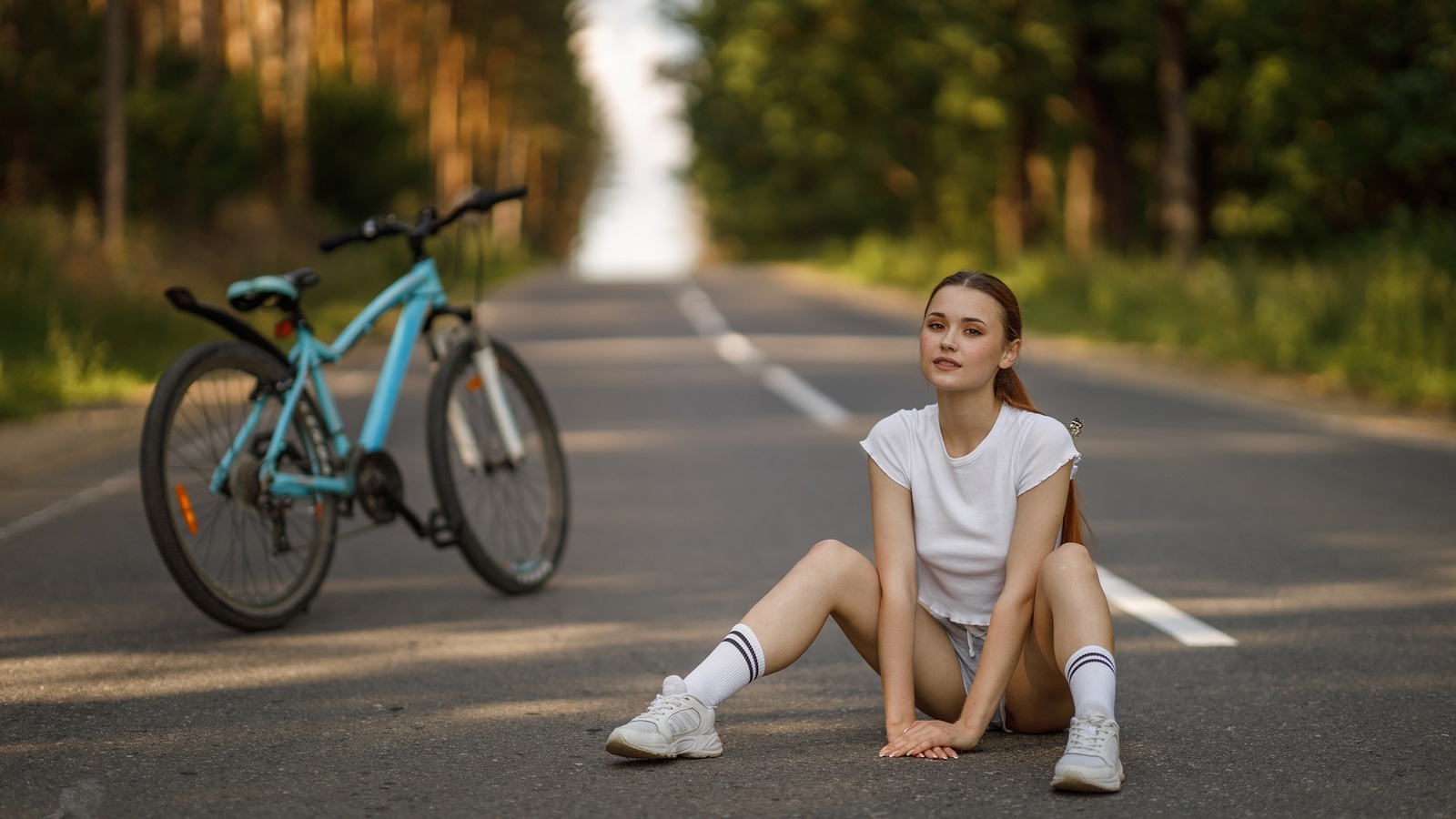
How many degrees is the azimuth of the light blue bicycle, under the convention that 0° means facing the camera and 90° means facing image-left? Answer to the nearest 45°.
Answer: approximately 225°

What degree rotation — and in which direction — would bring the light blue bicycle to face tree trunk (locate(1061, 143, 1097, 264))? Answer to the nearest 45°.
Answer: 0° — it already faces it

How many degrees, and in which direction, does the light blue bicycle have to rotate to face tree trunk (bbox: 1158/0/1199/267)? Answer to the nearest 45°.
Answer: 0° — it already faces it

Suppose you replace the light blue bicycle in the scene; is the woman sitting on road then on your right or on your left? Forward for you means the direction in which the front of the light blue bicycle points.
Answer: on your right

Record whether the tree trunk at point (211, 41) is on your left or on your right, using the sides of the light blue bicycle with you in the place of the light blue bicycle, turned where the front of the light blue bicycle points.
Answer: on your left

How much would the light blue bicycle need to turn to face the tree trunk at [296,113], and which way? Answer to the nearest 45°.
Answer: approximately 45° to its left

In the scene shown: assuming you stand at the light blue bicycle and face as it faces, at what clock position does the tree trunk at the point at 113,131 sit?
The tree trunk is roughly at 10 o'clock from the light blue bicycle.
